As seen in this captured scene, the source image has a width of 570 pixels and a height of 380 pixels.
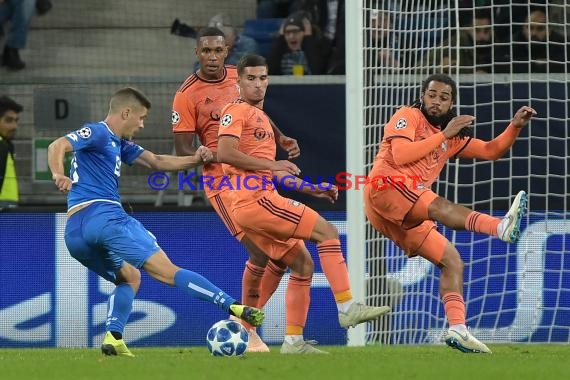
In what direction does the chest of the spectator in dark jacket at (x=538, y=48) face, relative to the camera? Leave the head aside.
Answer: toward the camera

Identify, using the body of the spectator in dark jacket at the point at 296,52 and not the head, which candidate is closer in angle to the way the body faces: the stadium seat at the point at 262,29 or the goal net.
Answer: the goal net

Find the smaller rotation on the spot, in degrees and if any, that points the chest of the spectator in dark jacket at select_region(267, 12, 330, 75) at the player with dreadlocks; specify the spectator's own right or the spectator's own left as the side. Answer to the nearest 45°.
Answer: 0° — they already face them

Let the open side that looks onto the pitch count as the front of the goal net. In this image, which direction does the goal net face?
toward the camera

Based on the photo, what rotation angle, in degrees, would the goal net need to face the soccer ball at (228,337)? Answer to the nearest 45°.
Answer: approximately 45° to its right

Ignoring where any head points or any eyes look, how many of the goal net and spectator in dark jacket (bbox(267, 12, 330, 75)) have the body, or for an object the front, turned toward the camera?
2

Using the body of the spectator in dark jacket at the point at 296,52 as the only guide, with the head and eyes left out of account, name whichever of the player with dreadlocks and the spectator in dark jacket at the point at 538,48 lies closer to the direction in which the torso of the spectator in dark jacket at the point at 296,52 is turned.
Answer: the player with dreadlocks

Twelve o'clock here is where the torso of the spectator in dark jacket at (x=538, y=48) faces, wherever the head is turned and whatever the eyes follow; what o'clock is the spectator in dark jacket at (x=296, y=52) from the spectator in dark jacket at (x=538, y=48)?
the spectator in dark jacket at (x=296, y=52) is roughly at 4 o'clock from the spectator in dark jacket at (x=538, y=48).

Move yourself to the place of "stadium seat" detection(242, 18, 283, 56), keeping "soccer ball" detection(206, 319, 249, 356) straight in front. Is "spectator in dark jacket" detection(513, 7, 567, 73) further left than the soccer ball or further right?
left

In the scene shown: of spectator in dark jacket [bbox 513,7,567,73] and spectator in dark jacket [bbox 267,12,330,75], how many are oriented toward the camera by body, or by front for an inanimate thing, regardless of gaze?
2

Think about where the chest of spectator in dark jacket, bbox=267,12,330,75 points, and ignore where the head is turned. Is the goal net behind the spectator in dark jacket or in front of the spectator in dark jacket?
in front

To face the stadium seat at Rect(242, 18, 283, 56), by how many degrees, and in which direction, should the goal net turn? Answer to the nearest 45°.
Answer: approximately 135° to its right
